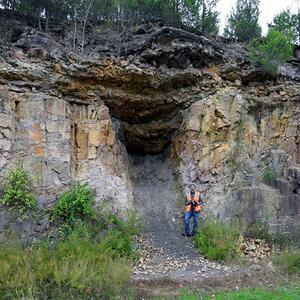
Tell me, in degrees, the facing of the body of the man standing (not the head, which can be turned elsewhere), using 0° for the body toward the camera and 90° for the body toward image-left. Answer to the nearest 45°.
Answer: approximately 0°

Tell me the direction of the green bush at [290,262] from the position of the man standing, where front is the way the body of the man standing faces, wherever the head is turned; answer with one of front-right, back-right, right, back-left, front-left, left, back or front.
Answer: front-left

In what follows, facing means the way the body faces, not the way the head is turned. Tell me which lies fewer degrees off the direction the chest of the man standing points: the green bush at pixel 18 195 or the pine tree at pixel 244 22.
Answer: the green bush

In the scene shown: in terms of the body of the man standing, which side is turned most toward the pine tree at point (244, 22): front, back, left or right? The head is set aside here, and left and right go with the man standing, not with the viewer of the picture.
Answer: back

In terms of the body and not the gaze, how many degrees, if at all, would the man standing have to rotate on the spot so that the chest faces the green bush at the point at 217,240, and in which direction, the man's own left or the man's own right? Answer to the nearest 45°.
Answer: approximately 45° to the man's own left

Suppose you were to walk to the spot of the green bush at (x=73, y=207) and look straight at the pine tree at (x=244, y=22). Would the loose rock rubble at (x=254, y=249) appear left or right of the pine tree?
right
